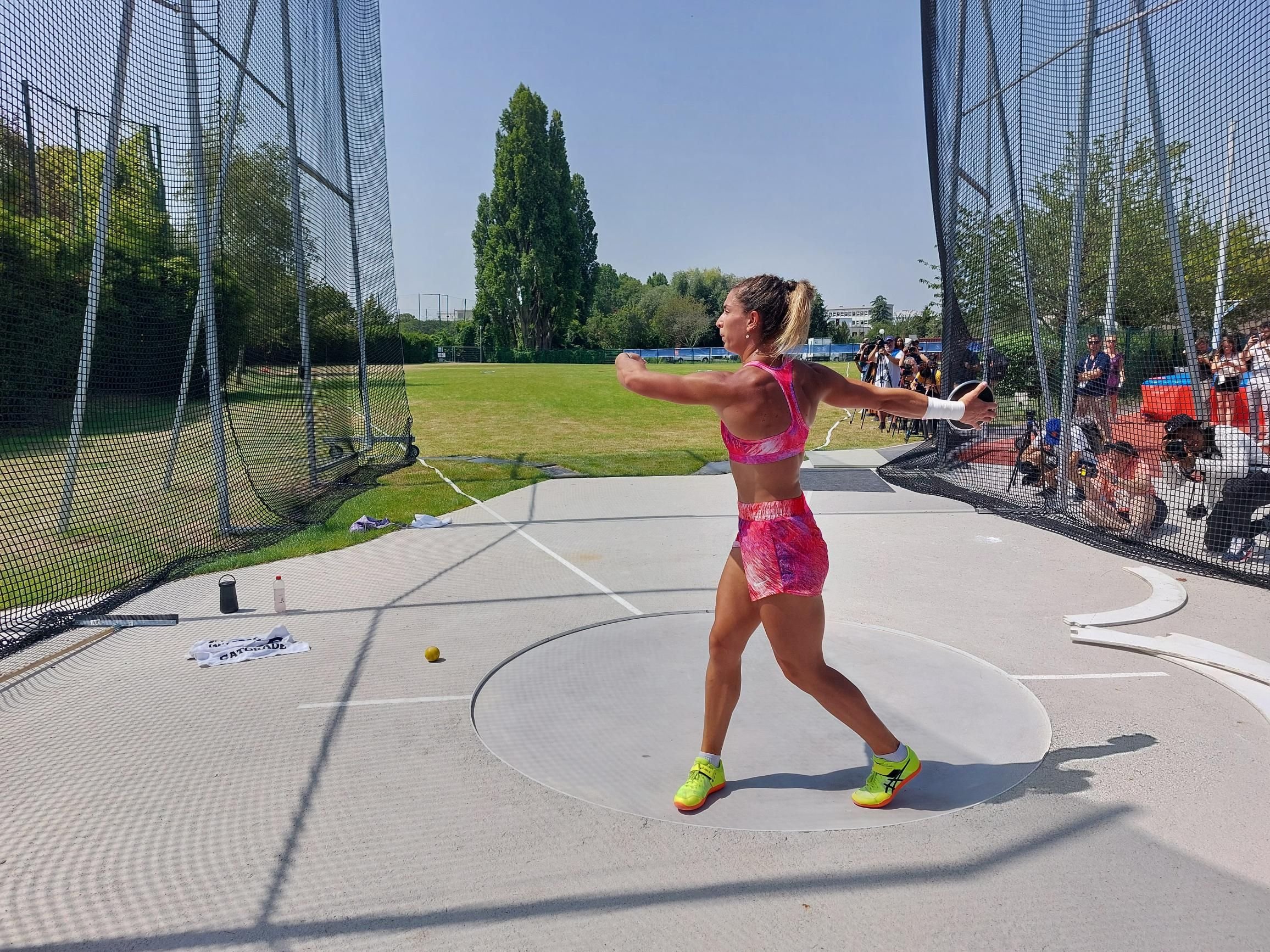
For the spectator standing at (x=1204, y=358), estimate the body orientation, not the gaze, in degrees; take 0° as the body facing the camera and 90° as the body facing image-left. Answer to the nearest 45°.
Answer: approximately 45°

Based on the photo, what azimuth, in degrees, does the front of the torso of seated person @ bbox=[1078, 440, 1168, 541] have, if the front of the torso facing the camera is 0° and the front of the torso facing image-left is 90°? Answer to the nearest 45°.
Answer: approximately 45°

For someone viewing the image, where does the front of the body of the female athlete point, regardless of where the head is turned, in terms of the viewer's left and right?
facing to the left of the viewer

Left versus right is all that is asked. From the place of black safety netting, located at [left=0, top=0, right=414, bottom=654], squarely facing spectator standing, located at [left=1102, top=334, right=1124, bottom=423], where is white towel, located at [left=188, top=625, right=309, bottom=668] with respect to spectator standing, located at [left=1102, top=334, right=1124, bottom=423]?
right

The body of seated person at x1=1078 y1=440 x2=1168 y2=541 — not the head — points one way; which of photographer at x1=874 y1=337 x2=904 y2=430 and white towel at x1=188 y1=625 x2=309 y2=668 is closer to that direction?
the white towel

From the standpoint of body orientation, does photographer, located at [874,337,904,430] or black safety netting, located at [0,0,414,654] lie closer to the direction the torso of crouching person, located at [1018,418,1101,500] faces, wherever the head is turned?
the black safety netting
